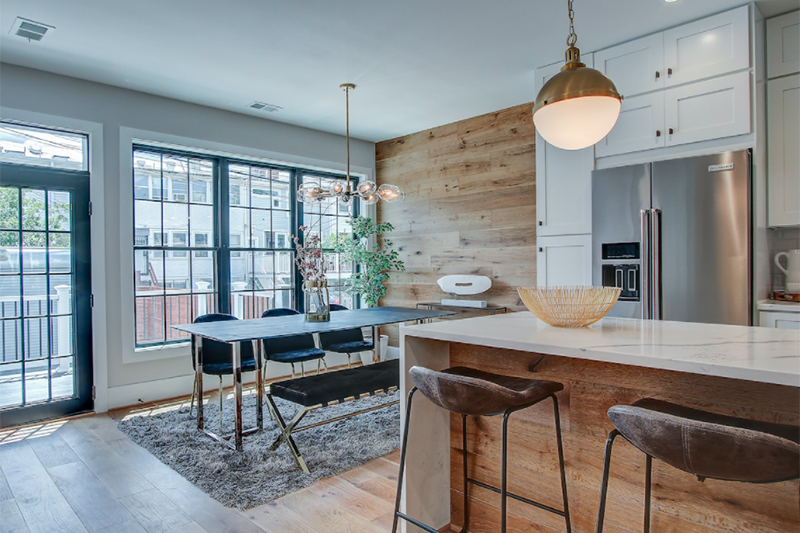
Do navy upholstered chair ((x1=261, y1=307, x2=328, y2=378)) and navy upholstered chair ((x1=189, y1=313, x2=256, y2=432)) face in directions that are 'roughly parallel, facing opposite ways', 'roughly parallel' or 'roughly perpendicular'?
roughly parallel

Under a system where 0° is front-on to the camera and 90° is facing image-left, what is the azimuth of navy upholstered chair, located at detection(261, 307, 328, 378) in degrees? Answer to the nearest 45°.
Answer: approximately 315°

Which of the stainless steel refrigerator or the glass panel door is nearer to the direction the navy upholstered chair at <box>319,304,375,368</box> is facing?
the stainless steel refrigerator

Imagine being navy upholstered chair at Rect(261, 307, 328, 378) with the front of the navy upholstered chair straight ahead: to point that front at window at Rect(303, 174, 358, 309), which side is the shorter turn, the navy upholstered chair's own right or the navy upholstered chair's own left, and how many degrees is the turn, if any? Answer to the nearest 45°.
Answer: approximately 135° to the navy upholstered chair's own left

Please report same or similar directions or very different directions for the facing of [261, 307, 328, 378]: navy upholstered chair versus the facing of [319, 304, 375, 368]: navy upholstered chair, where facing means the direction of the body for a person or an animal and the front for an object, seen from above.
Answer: same or similar directions

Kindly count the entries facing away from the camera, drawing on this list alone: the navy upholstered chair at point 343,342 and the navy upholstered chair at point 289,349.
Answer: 0

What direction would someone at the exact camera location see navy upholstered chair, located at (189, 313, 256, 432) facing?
facing the viewer and to the right of the viewer

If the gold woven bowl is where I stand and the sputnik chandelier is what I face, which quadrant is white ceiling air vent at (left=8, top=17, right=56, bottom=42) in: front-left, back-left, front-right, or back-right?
front-left

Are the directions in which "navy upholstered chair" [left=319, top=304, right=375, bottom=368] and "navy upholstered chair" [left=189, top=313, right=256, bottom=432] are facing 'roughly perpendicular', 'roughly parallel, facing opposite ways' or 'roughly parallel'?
roughly parallel

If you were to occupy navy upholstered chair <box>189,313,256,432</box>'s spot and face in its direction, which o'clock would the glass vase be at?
The glass vase is roughly at 11 o'clock from the navy upholstered chair.

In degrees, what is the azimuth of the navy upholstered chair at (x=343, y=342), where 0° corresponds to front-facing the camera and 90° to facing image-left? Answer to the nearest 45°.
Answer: approximately 315°

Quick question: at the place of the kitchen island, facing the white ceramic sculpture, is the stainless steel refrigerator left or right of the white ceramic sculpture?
right

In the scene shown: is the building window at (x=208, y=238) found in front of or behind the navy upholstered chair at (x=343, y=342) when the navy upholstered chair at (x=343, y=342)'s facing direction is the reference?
behind
